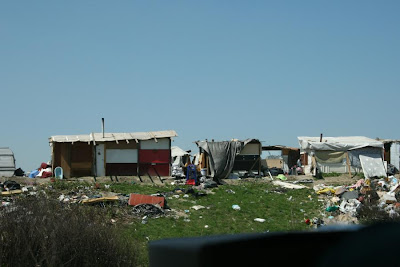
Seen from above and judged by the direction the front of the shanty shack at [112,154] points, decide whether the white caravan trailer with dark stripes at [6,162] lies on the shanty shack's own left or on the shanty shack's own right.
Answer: on the shanty shack's own right

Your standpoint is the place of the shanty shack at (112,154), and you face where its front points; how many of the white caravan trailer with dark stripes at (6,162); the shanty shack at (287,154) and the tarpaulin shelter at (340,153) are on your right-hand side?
1

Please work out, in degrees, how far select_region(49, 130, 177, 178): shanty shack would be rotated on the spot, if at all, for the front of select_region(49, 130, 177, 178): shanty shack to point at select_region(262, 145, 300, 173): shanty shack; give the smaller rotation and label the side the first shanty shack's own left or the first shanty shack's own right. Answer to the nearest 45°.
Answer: approximately 135° to the first shanty shack's own left

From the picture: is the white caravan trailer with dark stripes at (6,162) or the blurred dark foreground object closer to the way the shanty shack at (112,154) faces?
the blurred dark foreground object

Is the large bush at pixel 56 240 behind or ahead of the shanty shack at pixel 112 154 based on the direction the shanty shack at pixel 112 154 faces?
ahead

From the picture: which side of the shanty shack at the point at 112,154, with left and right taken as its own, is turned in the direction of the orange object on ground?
front

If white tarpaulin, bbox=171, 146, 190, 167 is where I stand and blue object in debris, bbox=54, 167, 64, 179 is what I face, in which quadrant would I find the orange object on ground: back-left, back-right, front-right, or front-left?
front-left

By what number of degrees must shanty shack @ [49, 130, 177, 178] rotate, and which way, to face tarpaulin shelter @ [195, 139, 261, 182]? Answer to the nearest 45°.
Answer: approximately 90° to its left

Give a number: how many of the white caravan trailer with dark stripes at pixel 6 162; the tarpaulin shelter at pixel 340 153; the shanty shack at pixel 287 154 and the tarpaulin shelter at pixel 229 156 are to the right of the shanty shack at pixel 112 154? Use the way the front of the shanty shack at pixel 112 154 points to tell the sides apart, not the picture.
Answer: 1

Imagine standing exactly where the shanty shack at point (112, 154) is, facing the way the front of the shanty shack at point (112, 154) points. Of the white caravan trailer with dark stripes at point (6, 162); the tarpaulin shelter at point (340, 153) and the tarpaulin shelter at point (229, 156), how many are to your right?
1

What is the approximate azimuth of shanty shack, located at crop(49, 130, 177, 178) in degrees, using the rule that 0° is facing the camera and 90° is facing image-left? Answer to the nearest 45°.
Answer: approximately 0°

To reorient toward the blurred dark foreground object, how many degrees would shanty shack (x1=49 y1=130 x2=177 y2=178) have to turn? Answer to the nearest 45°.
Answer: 0° — it already faces it

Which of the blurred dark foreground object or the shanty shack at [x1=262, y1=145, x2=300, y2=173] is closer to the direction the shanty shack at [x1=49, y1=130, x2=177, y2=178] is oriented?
the blurred dark foreground object

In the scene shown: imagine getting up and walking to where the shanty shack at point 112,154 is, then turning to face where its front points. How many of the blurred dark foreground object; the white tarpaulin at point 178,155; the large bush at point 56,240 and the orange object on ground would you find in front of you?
3

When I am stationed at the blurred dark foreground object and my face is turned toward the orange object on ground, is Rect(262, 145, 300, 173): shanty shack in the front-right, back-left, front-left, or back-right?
front-right
